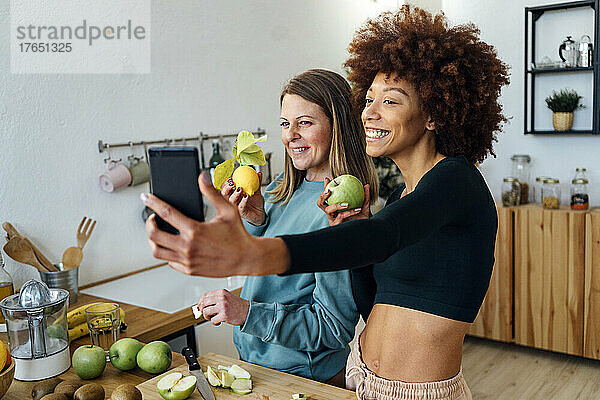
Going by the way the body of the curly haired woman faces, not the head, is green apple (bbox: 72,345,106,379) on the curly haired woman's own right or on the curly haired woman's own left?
on the curly haired woman's own right

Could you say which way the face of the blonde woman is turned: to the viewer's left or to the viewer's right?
to the viewer's left

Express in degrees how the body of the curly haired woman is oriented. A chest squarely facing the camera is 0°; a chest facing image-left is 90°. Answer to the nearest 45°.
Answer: approximately 45°

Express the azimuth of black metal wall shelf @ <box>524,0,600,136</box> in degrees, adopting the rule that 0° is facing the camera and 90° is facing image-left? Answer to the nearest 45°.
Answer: approximately 45°

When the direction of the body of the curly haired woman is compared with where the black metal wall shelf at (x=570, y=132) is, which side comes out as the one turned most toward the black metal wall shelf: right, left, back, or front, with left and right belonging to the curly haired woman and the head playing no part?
back

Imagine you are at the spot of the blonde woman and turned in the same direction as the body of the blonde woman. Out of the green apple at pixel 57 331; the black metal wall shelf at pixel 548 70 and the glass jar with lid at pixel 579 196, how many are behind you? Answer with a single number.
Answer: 2
